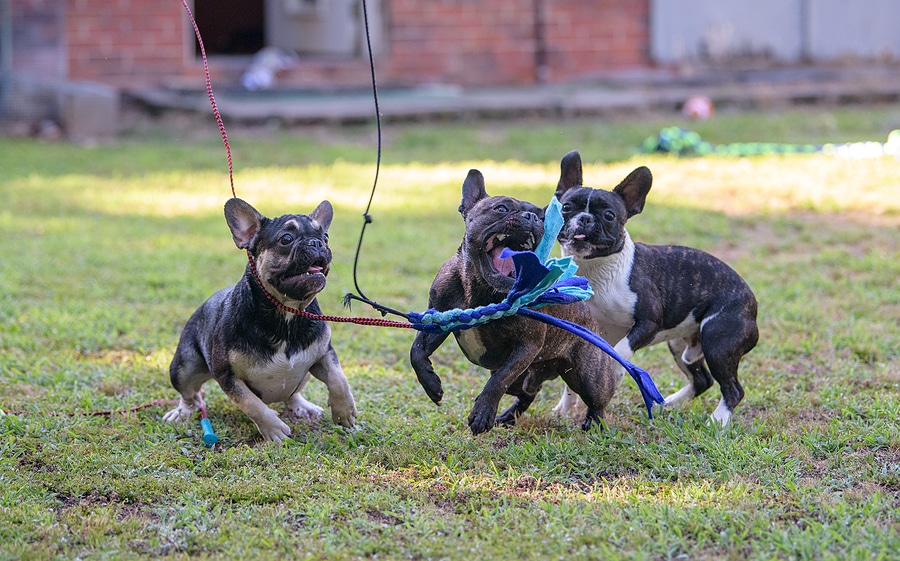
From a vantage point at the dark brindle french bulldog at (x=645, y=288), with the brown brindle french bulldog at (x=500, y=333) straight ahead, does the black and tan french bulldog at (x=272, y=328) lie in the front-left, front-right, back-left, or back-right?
front-right

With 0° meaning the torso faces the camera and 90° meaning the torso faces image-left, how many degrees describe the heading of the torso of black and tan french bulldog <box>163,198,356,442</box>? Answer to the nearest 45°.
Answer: approximately 315°

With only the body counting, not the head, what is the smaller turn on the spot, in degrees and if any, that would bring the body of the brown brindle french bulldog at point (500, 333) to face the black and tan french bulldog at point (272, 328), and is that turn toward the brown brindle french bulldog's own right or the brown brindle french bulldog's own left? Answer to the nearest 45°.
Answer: approximately 45° to the brown brindle french bulldog's own right

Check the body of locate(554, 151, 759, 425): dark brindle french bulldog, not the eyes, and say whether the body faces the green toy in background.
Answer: no

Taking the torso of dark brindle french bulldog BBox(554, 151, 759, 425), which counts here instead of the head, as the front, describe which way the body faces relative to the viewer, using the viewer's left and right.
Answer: facing the viewer and to the left of the viewer

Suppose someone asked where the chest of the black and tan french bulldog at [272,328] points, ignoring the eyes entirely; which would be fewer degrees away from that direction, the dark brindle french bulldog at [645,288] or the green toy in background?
the dark brindle french bulldog

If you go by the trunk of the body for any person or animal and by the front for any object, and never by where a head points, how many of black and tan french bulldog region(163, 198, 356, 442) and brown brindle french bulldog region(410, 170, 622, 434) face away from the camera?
0

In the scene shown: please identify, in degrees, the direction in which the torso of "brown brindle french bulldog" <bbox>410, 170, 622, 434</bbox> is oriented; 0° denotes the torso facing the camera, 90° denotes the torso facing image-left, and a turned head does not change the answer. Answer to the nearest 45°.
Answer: approximately 45°

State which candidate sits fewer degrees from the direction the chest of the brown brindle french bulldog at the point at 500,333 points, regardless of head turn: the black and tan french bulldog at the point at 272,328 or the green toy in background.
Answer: the black and tan french bulldog

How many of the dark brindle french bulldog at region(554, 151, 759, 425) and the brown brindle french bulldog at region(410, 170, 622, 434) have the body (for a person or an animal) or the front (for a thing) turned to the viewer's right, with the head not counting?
0

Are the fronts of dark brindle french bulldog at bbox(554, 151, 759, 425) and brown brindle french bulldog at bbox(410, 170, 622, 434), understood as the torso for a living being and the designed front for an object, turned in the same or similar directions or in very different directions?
same or similar directions

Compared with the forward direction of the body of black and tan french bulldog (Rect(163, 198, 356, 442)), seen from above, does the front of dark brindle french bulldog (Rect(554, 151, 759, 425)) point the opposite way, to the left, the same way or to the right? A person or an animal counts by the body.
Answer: to the right

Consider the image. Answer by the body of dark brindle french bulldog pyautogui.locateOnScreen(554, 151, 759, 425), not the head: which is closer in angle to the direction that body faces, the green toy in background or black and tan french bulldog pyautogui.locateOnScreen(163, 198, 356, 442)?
the black and tan french bulldog

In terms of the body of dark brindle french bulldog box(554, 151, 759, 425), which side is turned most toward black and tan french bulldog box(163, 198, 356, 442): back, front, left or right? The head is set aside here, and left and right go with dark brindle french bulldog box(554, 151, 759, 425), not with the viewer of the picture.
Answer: front

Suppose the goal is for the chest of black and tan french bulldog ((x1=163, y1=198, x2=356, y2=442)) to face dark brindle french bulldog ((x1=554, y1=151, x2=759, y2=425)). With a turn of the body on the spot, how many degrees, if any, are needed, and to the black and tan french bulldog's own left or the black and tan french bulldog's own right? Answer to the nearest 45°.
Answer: approximately 45° to the black and tan french bulldog's own left

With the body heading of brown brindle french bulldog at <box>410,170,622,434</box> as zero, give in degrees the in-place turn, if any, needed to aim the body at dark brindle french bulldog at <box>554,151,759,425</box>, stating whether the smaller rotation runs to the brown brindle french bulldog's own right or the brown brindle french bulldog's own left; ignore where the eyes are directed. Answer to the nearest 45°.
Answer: approximately 180°

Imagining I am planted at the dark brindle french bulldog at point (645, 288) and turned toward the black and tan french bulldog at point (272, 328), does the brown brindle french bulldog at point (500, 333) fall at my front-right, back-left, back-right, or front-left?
front-left
